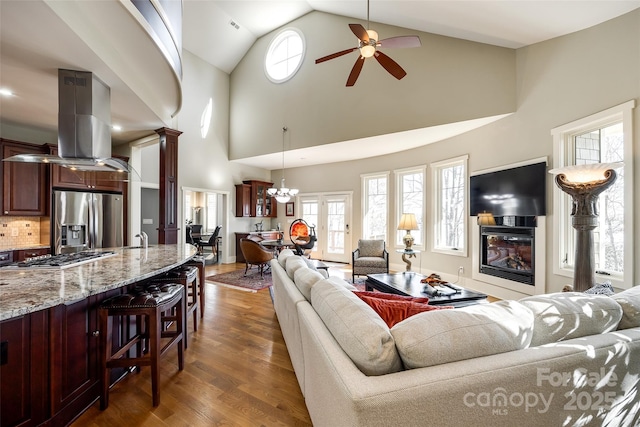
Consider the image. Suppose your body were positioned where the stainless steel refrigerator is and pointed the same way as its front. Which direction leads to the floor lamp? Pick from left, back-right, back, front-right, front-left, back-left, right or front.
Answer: front

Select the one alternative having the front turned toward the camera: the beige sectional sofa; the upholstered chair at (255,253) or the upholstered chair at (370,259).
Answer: the upholstered chair at (370,259)

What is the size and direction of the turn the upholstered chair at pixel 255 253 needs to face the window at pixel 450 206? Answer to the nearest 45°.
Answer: approximately 45° to its right

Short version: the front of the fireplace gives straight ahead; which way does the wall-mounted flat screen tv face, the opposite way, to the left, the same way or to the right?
the same way

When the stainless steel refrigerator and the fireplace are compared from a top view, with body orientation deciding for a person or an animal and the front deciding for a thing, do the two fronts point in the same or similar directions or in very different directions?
very different directions

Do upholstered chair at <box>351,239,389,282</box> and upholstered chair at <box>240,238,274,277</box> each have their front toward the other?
no

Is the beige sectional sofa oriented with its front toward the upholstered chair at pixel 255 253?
no

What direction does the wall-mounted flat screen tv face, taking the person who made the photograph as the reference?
facing the viewer and to the left of the viewer

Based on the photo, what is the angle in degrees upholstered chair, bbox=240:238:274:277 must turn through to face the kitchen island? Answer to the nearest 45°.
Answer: approximately 135° to its right

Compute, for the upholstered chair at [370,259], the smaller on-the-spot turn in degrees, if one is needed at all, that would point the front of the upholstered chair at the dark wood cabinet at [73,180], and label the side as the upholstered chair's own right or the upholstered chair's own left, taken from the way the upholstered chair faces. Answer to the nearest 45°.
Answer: approximately 45° to the upholstered chair's own right

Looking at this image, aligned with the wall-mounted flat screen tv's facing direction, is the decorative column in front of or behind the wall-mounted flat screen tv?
in front

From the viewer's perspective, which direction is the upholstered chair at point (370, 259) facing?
toward the camera

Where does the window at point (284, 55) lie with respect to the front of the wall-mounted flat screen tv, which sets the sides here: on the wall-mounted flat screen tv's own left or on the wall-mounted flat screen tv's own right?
on the wall-mounted flat screen tv's own right

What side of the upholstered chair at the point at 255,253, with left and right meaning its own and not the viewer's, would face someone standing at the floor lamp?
right

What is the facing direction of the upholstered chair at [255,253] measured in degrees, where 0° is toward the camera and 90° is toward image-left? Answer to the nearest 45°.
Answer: approximately 225°

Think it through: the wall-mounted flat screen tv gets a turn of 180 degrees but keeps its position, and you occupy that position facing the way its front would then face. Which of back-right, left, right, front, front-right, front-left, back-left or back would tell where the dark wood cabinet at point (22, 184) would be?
back

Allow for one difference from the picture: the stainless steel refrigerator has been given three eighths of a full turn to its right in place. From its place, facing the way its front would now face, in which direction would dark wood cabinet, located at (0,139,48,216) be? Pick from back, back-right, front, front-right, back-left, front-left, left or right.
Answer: front

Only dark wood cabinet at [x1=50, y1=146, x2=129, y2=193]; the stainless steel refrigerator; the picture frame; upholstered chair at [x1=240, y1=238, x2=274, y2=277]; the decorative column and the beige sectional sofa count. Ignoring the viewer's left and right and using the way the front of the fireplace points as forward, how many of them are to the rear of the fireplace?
0

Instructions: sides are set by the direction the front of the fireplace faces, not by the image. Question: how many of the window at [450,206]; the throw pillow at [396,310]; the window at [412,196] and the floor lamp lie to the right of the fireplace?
2

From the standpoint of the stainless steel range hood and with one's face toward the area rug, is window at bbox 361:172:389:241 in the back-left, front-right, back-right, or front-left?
front-right

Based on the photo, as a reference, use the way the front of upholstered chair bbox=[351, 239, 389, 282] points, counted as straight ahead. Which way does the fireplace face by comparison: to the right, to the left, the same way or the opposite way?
to the right
